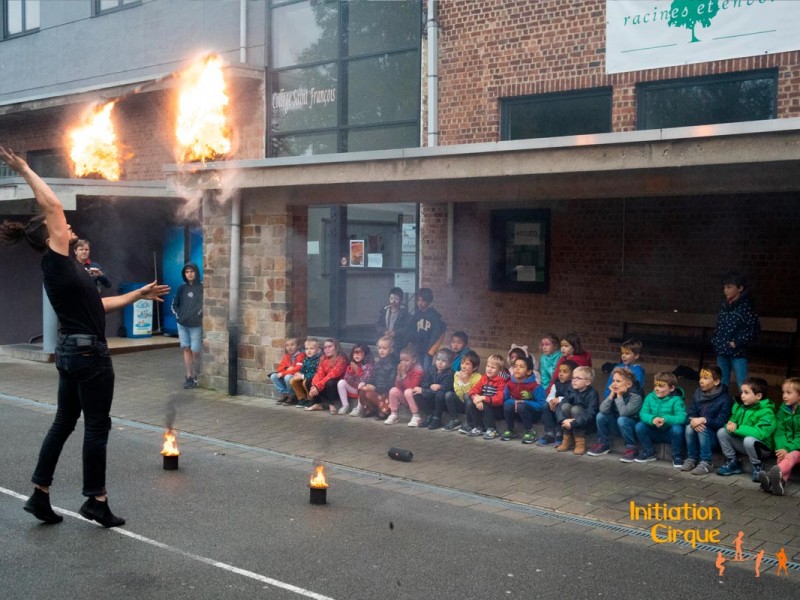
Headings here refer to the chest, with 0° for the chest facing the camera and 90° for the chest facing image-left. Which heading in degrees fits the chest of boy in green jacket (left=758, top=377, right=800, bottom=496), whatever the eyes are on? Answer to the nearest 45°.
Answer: approximately 45°

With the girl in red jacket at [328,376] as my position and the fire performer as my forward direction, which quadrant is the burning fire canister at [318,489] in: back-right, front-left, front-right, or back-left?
front-left

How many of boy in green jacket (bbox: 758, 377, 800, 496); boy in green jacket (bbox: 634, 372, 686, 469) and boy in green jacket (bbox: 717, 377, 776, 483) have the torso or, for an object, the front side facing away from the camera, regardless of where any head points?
0

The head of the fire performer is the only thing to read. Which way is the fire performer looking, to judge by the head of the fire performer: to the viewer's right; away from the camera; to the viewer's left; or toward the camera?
to the viewer's right

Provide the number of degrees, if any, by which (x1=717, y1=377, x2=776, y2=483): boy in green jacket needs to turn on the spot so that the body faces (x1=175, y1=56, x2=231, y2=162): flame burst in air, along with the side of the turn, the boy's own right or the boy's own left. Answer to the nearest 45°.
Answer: approximately 90° to the boy's own right

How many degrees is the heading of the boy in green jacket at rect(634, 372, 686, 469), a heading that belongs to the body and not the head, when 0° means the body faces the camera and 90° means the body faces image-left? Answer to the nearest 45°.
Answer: approximately 45°

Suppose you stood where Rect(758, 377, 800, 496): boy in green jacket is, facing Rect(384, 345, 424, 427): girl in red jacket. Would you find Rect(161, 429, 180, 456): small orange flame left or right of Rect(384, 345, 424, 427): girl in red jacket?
left

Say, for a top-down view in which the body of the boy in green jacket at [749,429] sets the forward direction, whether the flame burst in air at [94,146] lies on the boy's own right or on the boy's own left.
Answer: on the boy's own right

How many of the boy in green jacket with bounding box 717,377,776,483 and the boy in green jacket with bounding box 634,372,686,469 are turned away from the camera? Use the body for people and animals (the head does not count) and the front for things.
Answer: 0

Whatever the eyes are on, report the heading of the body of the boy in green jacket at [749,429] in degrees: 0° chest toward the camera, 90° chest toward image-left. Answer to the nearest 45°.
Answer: approximately 45°

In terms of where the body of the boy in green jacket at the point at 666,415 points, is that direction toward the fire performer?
yes

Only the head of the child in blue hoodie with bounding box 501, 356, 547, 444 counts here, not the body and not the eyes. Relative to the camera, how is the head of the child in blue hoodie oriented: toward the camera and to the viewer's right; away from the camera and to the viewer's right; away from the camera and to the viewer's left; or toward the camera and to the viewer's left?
toward the camera and to the viewer's left
